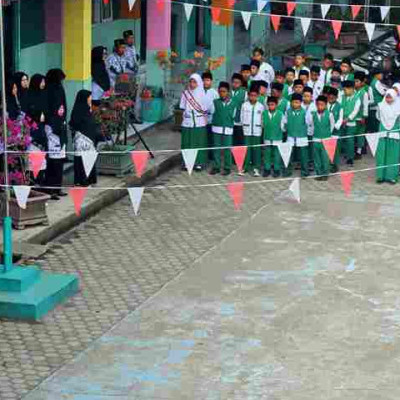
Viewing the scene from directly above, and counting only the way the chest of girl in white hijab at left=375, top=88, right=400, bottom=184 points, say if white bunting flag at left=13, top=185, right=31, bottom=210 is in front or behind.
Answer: in front

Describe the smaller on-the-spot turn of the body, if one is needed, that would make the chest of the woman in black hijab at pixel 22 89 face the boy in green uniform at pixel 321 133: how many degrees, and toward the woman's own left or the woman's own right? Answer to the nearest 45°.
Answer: approximately 45° to the woman's own left

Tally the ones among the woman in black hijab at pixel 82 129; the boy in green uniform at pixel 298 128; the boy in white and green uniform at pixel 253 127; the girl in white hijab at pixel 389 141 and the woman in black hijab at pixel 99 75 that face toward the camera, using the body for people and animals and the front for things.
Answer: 3

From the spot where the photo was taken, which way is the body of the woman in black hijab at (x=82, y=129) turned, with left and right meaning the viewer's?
facing to the right of the viewer

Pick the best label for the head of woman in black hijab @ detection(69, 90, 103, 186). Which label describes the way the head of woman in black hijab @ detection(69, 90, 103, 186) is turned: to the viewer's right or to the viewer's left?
to the viewer's right

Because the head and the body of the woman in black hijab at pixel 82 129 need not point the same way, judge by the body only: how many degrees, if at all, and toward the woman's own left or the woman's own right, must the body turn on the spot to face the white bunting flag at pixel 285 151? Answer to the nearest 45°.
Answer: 0° — they already face it

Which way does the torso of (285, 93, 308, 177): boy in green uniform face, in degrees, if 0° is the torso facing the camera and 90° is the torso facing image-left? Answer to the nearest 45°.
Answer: approximately 0°

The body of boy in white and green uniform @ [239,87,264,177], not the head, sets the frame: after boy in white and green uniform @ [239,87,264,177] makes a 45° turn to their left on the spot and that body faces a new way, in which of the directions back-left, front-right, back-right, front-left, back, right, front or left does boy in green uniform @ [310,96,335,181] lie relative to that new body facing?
front-left

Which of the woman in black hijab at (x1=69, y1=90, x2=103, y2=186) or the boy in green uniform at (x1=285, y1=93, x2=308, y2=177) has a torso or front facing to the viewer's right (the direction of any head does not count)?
the woman in black hijab
